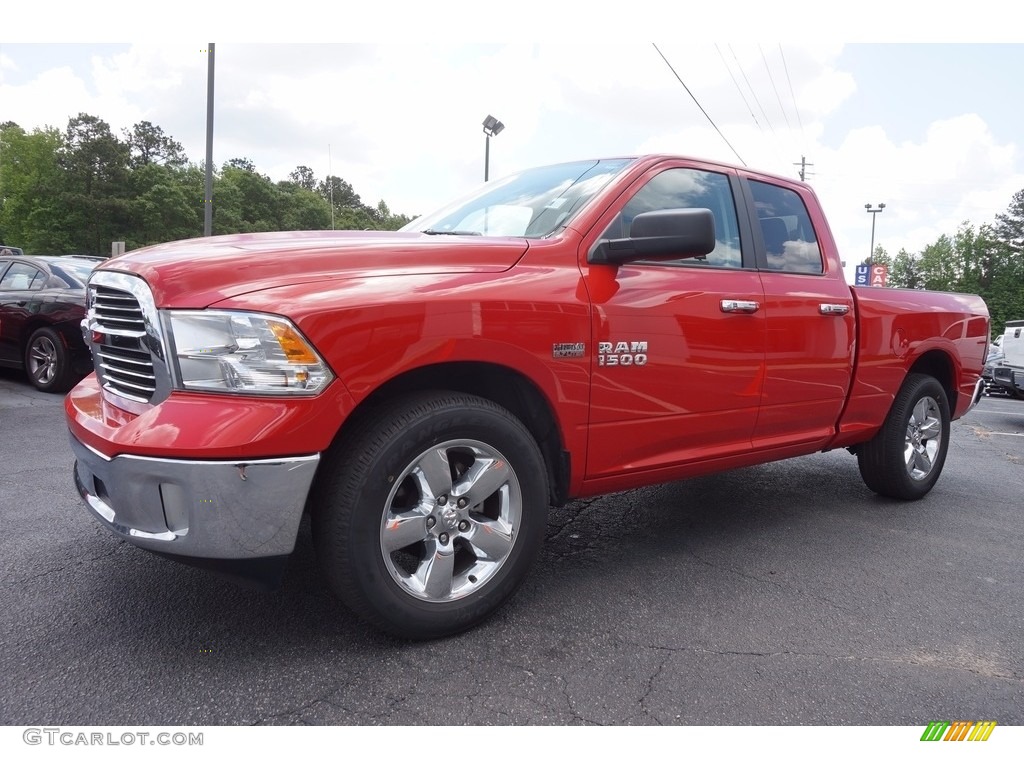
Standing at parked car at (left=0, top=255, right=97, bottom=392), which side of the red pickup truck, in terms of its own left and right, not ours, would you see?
right

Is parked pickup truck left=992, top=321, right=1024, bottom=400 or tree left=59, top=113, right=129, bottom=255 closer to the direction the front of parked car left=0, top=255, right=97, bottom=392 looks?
the tree

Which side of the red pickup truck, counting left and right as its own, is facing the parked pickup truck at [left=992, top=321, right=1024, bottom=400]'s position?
back

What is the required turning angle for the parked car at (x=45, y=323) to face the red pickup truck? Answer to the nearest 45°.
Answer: approximately 135° to its left

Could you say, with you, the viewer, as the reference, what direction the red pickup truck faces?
facing the viewer and to the left of the viewer
